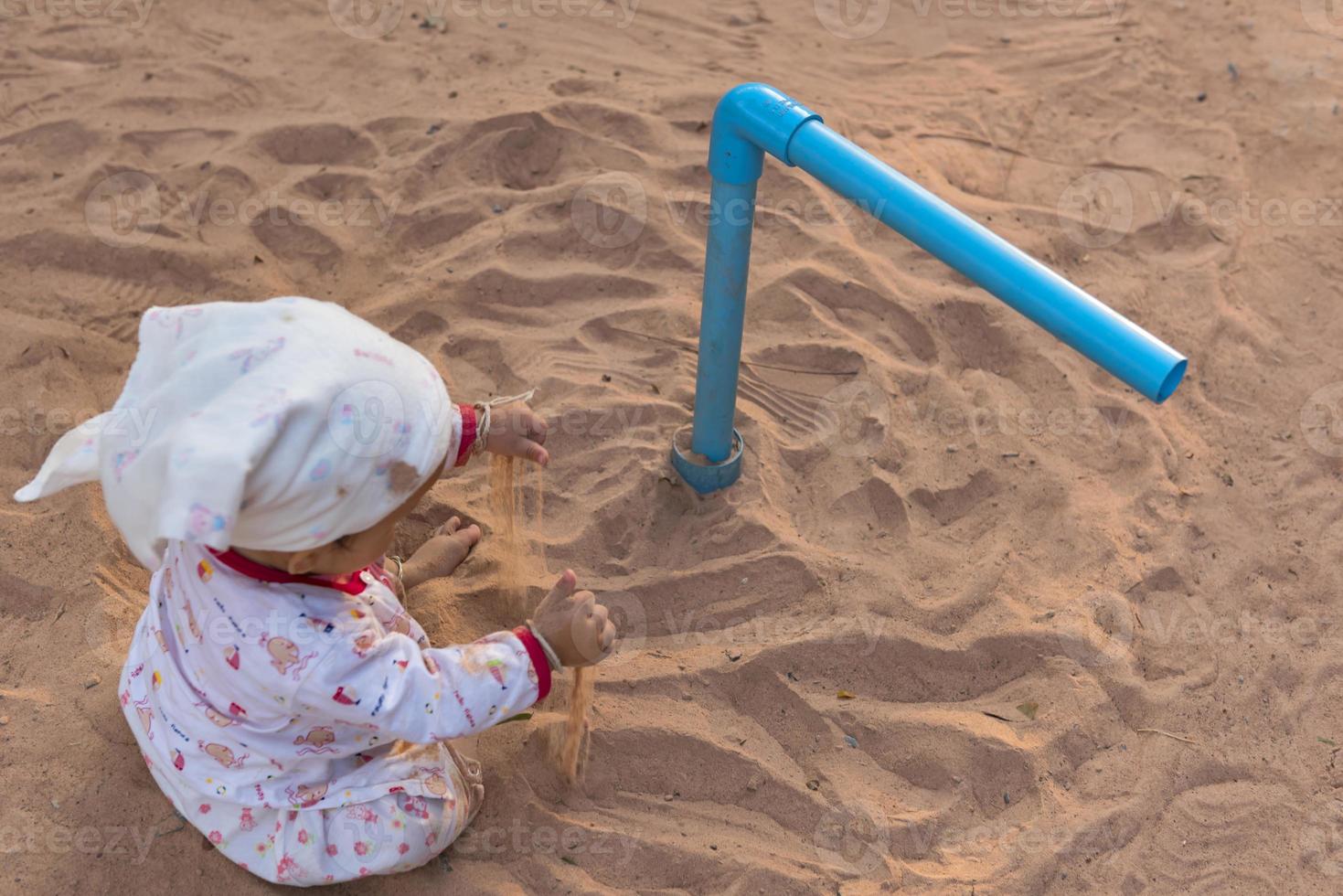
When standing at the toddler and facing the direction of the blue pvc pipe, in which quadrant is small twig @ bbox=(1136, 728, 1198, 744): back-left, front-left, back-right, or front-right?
front-right

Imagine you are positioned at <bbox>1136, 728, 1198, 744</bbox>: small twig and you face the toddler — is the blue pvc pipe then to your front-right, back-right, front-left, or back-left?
front-right

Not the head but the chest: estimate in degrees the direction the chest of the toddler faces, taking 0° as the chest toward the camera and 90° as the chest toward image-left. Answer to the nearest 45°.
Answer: approximately 270°

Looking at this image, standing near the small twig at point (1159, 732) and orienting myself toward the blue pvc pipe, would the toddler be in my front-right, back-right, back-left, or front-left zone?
front-left

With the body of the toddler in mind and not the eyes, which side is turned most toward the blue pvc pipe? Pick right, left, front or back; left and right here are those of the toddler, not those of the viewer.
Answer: front

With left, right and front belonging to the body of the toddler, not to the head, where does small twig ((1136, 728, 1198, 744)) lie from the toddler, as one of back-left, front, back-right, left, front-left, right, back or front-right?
front
